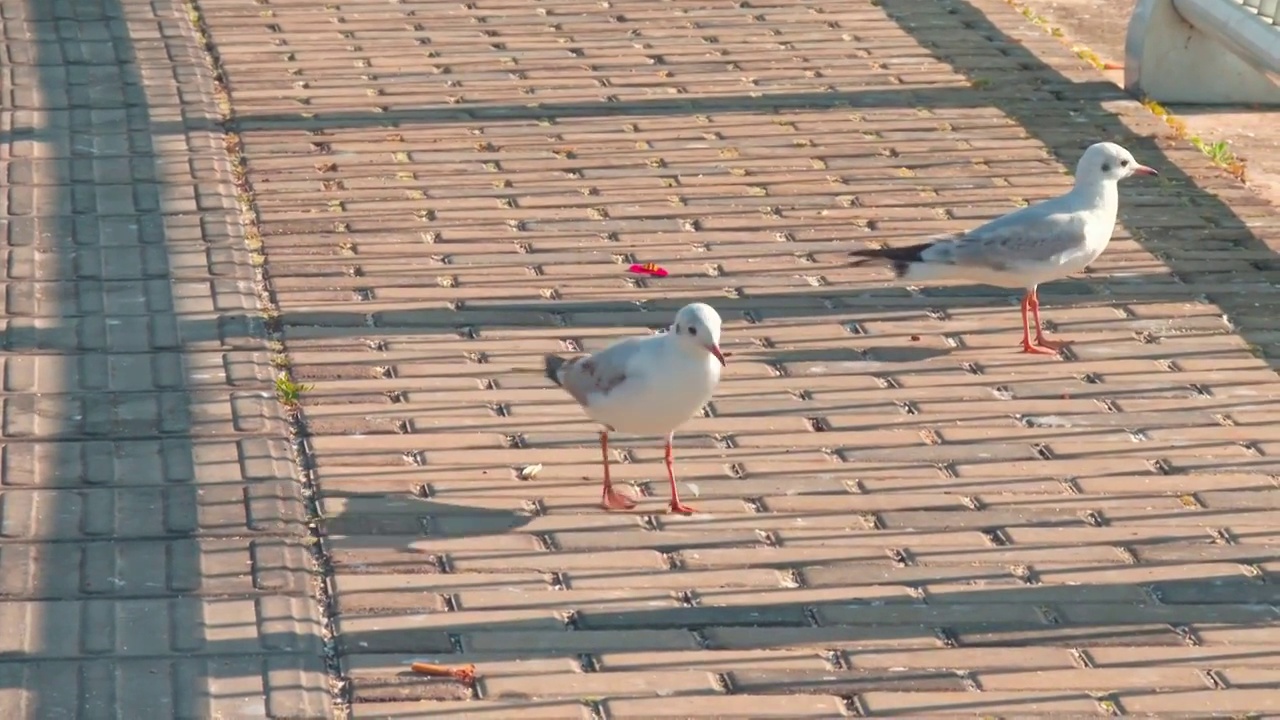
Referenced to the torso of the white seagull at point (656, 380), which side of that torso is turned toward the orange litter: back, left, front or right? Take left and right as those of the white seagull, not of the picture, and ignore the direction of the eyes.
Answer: right

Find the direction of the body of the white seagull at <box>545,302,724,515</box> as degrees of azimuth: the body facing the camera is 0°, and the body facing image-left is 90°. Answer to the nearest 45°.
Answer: approximately 315°
